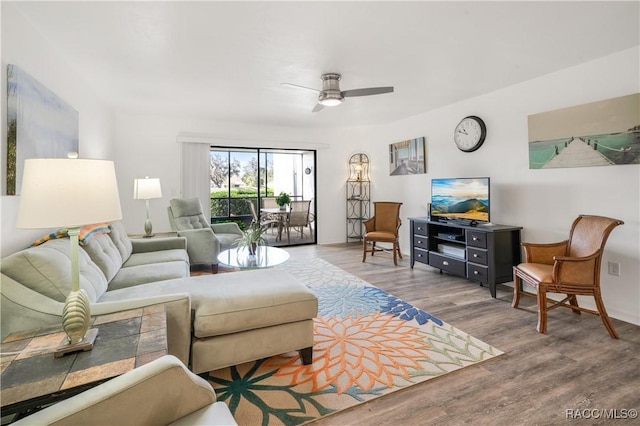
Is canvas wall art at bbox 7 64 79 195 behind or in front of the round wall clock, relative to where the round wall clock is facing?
in front

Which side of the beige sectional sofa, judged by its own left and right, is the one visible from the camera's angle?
right

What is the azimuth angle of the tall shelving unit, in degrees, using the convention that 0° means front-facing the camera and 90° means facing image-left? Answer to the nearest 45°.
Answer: approximately 0°

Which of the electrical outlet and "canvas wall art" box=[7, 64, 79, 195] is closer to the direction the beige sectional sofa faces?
the electrical outlet

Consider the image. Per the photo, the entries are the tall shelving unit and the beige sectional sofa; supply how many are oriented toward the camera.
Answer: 1

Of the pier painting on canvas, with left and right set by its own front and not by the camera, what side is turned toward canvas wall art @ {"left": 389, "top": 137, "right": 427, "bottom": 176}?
right

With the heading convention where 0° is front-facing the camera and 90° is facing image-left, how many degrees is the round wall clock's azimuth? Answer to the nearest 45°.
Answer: approximately 45°
